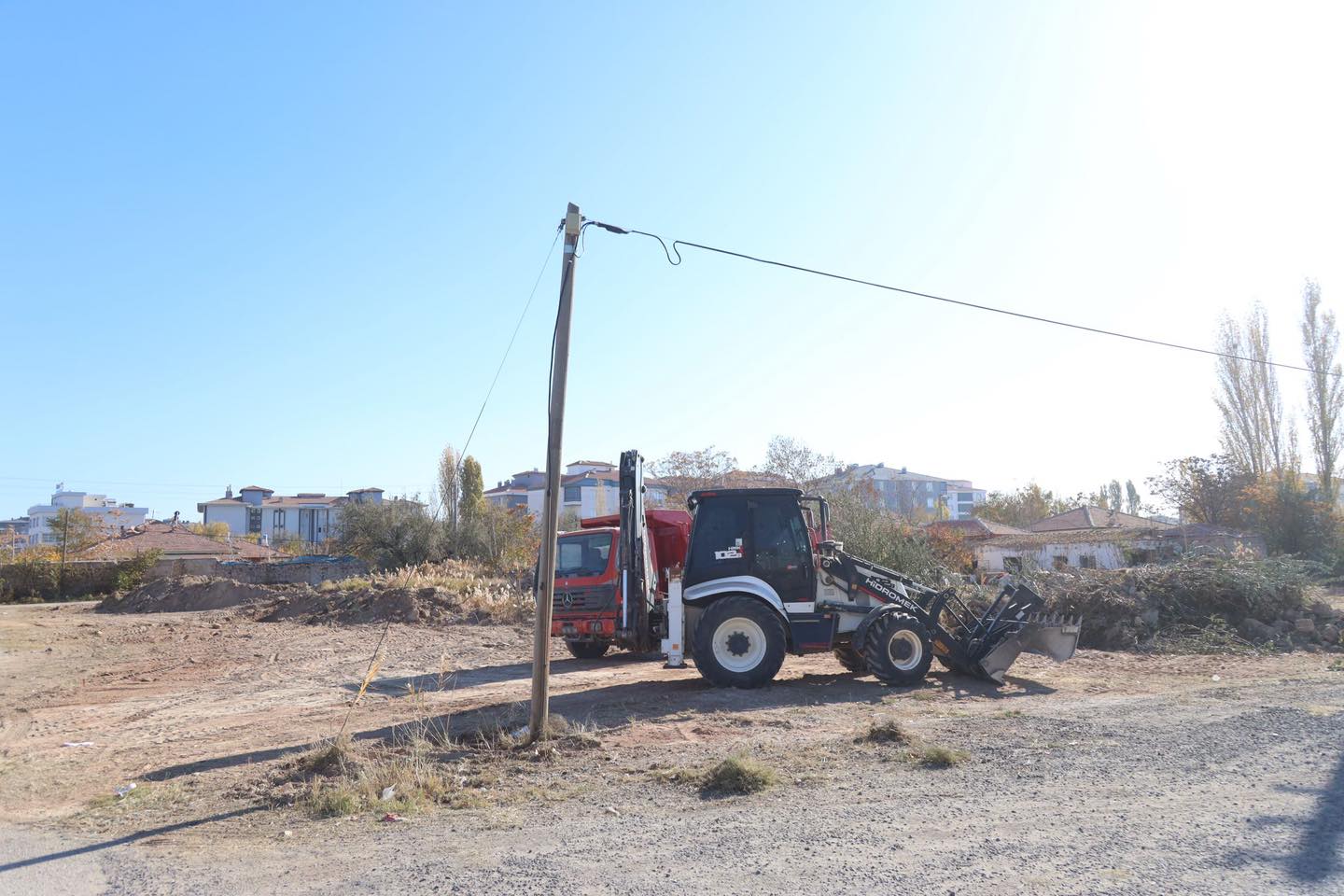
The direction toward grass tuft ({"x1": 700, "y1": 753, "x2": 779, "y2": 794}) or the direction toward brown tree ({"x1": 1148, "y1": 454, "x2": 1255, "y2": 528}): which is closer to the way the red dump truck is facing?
the grass tuft

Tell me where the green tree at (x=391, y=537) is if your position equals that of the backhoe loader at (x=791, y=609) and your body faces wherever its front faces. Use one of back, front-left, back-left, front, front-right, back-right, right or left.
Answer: back-left

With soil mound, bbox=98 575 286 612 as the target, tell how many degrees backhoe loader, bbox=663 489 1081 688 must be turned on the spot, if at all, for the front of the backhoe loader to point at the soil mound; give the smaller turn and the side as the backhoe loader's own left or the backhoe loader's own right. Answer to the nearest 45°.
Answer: approximately 135° to the backhoe loader's own left

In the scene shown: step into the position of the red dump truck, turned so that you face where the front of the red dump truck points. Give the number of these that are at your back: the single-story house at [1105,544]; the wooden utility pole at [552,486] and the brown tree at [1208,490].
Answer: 2

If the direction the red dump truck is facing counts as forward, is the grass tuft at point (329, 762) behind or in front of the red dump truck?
in front

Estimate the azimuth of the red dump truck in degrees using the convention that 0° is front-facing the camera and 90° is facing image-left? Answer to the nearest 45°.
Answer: approximately 45°

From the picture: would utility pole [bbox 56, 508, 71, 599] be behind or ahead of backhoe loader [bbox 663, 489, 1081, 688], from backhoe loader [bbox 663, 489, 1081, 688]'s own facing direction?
behind

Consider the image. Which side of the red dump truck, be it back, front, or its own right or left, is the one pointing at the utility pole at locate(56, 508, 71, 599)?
right

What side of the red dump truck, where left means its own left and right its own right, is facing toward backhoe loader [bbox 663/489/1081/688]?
left

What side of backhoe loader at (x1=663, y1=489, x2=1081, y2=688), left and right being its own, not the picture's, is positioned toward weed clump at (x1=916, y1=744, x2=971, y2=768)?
right

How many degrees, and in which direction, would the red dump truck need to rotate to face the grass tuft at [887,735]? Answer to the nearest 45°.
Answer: approximately 45° to its left

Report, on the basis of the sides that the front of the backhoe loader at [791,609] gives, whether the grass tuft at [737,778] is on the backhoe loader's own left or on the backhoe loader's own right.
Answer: on the backhoe loader's own right

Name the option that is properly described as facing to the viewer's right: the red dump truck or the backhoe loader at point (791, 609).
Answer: the backhoe loader

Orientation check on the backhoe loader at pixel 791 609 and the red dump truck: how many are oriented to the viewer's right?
1

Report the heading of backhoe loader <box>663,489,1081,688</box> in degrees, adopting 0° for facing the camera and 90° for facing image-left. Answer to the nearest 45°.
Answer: approximately 270°
